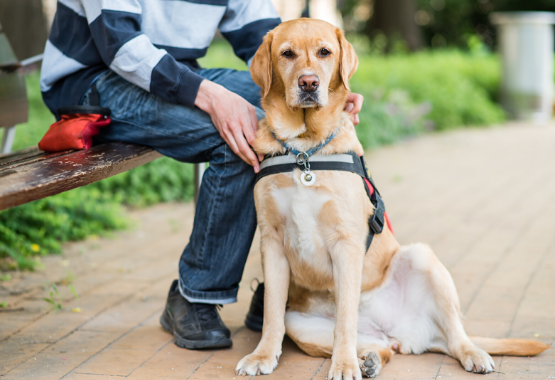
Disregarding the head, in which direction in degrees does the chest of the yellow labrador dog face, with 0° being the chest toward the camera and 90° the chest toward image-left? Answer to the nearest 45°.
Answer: approximately 0°

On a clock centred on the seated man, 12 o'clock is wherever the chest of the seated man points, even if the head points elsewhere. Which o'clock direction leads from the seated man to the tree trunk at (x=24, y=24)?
The tree trunk is roughly at 7 o'clock from the seated man.

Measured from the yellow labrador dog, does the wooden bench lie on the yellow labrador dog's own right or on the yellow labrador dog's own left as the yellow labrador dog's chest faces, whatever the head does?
on the yellow labrador dog's own right

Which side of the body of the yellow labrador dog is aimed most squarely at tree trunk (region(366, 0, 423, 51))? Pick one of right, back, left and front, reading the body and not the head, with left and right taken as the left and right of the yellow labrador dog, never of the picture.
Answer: back

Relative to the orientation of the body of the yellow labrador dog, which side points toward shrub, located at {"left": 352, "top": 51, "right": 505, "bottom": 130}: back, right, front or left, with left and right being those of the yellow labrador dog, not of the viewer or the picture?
back

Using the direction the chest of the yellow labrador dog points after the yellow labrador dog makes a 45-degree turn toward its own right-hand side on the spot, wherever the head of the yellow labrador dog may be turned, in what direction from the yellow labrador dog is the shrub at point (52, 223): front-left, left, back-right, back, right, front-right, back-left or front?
right

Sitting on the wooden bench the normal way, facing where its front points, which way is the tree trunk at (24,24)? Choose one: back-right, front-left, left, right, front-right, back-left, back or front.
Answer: back-left

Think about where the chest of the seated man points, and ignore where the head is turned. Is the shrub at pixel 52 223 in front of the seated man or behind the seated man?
behind

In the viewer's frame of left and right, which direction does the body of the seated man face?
facing the viewer and to the right of the viewer

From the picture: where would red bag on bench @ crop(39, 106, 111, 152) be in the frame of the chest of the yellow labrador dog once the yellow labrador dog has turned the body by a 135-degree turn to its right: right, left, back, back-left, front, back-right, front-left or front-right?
front-left
